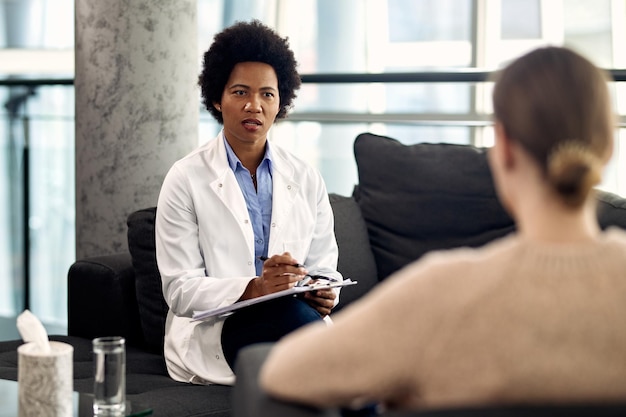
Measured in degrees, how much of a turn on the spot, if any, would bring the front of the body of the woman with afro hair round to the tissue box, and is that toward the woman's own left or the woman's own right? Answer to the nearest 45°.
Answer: approximately 45° to the woman's own right

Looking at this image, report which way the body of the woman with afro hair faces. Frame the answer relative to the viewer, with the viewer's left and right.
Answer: facing the viewer and to the right of the viewer

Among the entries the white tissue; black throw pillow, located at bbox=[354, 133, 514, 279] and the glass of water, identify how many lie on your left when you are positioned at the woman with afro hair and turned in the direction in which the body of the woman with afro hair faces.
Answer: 1

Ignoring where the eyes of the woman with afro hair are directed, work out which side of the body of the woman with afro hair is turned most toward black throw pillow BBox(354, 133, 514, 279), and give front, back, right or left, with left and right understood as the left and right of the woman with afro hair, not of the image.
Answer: left

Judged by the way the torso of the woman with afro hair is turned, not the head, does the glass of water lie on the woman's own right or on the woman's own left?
on the woman's own right

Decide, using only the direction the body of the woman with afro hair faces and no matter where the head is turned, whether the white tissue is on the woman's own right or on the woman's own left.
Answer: on the woman's own right

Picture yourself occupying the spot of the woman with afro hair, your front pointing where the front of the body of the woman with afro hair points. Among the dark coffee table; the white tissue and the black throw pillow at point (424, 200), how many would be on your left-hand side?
1
